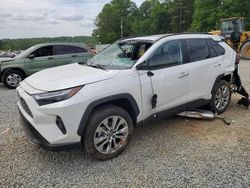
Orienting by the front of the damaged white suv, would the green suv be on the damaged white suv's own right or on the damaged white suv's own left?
on the damaged white suv's own right

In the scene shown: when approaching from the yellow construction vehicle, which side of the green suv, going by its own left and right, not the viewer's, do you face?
back

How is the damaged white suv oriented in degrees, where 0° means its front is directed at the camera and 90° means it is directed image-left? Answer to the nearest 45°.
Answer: approximately 45°

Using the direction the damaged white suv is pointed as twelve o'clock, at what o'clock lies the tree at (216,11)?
The tree is roughly at 5 o'clock from the damaged white suv.

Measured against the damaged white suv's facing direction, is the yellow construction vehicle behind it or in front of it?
behind

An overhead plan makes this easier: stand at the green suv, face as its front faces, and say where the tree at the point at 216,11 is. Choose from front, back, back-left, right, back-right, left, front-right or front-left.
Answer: back-right

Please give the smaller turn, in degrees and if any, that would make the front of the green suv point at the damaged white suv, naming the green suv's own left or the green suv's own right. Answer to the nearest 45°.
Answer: approximately 90° to the green suv's own left

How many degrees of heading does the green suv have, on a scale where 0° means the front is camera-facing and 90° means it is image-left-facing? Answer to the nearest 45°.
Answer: approximately 90°

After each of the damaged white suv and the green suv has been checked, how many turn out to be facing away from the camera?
0

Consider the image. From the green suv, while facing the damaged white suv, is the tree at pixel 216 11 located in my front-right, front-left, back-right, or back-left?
back-left
